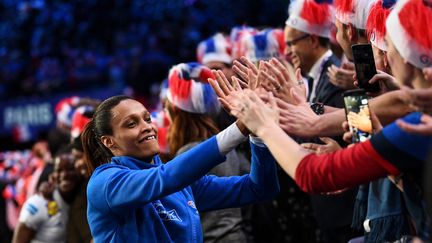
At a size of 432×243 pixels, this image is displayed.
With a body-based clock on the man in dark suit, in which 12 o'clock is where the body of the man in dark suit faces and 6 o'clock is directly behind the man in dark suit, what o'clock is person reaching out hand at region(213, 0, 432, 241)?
The person reaching out hand is roughly at 9 o'clock from the man in dark suit.

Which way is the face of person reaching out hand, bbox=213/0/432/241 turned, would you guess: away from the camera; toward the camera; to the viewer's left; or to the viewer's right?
to the viewer's left

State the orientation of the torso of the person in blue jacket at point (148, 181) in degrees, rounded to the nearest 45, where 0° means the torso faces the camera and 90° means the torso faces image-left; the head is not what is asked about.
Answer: approximately 315°

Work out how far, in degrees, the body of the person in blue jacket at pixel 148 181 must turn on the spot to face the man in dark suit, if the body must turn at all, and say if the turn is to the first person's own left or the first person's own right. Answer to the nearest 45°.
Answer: approximately 90° to the first person's own left

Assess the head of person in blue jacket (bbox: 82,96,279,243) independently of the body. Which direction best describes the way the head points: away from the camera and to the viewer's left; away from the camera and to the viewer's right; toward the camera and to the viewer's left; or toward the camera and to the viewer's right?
toward the camera and to the viewer's right

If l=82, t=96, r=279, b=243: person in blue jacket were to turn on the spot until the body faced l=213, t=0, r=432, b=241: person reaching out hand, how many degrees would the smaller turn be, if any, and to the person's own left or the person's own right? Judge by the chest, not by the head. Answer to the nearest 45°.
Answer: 0° — they already face them
